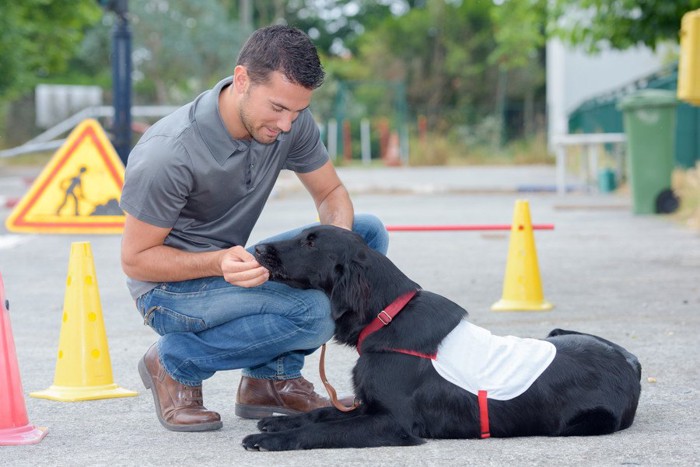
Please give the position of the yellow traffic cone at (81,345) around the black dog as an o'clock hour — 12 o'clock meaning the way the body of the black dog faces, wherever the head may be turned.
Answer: The yellow traffic cone is roughly at 1 o'clock from the black dog.

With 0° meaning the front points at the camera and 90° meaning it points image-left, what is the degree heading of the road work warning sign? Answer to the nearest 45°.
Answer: approximately 0°

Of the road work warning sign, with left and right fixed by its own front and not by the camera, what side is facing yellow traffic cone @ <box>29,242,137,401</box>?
front

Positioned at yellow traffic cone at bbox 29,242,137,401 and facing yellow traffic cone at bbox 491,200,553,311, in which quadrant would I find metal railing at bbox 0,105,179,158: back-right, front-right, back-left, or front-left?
front-left

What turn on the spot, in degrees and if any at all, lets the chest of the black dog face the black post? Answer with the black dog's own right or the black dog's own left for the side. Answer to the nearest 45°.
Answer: approximately 90° to the black dog's own right

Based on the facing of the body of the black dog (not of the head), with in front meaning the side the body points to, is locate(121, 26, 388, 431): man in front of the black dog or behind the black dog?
in front

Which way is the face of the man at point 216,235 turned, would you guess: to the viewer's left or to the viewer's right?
to the viewer's right

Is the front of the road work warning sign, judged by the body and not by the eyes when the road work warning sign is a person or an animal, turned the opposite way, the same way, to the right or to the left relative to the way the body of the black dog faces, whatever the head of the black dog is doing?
to the left

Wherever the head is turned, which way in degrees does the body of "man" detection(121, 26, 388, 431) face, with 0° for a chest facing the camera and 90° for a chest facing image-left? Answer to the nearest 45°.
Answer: approximately 315°

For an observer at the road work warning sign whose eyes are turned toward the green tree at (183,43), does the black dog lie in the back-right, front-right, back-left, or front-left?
back-right

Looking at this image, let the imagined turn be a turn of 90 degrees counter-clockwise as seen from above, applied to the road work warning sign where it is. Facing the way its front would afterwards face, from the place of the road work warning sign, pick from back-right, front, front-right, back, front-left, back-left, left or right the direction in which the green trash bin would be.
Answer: front

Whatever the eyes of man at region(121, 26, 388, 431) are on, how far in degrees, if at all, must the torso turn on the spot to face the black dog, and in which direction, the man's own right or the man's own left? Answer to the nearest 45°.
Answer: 0° — they already face it

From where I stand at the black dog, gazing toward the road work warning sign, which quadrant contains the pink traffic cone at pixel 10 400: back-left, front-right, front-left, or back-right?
front-left

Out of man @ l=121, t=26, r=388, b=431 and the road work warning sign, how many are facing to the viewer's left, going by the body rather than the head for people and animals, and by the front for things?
0

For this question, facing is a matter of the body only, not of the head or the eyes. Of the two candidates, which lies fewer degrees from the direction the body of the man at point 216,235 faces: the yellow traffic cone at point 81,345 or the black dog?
the black dog

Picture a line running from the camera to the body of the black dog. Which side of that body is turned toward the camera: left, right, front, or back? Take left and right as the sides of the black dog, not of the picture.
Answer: left

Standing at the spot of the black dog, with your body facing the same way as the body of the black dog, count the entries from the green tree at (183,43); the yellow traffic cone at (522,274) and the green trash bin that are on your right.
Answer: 3

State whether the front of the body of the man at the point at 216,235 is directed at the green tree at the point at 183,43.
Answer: no
